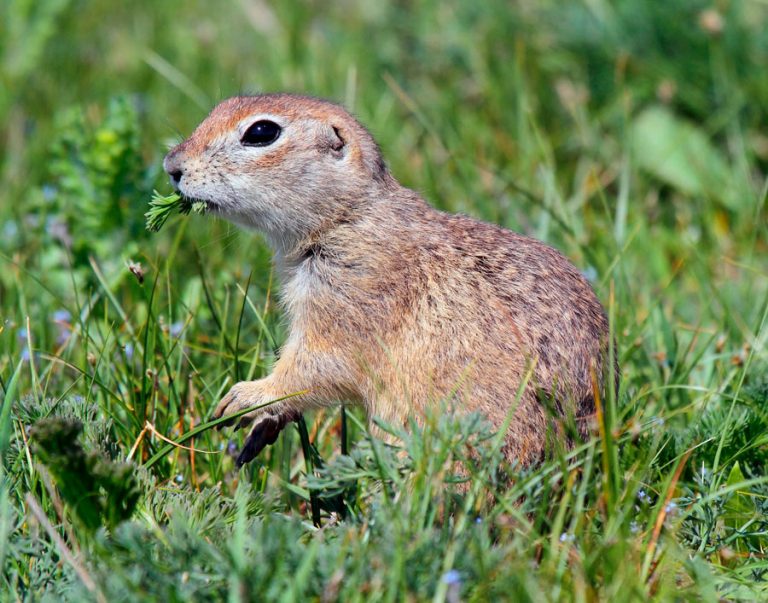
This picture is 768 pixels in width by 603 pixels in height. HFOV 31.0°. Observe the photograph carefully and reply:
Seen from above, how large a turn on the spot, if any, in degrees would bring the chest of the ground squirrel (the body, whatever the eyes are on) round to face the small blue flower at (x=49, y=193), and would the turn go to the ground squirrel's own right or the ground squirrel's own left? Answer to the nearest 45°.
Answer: approximately 45° to the ground squirrel's own right

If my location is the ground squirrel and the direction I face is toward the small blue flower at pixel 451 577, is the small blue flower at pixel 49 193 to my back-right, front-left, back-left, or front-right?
back-right

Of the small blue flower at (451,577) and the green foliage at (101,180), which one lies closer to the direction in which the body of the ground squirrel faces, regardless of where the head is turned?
the green foliage

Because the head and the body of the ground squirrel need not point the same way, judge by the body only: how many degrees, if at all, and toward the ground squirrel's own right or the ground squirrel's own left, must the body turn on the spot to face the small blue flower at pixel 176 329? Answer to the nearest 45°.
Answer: approximately 45° to the ground squirrel's own right

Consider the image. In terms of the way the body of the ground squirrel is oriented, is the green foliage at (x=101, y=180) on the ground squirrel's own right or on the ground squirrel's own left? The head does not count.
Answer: on the ground squirrel's own right

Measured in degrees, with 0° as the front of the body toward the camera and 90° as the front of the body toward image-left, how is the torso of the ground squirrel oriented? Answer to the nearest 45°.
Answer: approximately 90°

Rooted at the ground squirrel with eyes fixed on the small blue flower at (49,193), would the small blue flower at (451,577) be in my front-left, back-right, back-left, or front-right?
back-left

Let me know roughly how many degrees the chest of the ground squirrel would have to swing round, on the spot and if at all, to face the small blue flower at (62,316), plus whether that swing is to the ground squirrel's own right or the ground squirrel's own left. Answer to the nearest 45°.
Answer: approximately 45° to the ground squirrel's own right

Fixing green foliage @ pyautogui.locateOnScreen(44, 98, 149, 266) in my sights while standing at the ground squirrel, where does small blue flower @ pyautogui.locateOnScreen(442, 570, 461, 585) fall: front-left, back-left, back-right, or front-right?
back-left

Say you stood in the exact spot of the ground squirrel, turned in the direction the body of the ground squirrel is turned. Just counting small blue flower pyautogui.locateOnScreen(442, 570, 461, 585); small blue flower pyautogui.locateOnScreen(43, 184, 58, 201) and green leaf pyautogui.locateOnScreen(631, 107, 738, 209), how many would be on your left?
1
